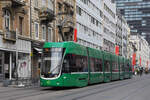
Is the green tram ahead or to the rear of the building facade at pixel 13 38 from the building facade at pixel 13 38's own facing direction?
ahead

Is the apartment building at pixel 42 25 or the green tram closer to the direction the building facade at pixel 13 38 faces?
the green tram

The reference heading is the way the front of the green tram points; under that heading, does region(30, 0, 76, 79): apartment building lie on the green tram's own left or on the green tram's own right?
on the green tram's own right

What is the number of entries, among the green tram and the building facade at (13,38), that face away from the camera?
0

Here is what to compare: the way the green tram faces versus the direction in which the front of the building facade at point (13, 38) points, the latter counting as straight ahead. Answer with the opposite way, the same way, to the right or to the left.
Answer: to the right

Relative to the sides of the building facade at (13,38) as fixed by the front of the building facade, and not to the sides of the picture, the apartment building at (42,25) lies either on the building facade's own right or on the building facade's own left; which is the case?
on the building facade's own left

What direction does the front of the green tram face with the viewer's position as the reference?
facing the viewer and to the left of the viewer

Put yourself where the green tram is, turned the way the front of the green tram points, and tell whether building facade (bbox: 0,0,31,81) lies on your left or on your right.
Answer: on your right
